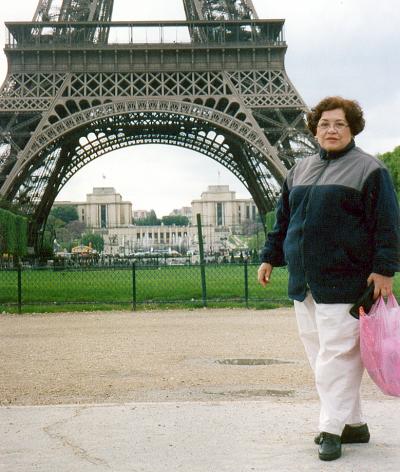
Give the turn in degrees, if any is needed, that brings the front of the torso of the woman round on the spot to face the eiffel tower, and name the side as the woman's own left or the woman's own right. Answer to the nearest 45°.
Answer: approximately 135° to the woman's own right

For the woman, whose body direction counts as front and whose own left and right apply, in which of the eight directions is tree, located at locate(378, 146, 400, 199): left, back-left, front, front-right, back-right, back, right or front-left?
back-right

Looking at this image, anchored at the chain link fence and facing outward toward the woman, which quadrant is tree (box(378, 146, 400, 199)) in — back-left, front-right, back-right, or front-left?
back-left

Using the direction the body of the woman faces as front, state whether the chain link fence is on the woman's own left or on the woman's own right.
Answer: on the woman's own right

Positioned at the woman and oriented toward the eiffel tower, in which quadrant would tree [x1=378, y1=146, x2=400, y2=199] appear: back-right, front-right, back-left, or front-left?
front-right

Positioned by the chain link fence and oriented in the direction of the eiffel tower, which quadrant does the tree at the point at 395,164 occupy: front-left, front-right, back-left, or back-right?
front-right
